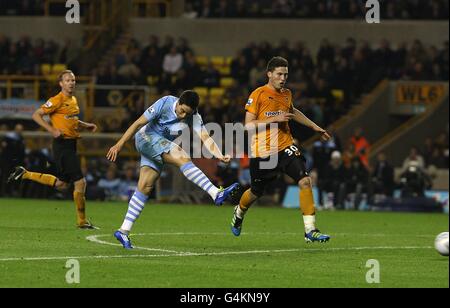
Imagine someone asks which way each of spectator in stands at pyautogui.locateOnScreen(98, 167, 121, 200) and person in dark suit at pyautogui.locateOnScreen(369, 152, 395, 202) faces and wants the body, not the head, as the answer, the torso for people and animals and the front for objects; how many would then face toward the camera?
2

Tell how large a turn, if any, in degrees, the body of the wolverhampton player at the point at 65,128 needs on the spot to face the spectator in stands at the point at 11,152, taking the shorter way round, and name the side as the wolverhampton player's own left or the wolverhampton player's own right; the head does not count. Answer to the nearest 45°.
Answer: approximately 135° to the wolverhampton player's own left

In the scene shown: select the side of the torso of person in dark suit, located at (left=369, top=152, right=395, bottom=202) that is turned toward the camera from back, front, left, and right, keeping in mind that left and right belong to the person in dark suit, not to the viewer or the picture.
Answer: front

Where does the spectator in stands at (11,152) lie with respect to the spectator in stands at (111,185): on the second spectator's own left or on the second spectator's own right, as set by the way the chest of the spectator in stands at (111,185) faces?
on the second spectator's own right

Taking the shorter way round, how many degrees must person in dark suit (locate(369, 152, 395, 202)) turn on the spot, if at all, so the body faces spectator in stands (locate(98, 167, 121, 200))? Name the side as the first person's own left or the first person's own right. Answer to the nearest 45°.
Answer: approximately 90° to the first person's own right

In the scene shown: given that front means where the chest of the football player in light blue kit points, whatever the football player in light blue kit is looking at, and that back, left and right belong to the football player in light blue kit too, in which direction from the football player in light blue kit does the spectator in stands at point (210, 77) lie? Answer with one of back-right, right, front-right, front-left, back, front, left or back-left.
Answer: back-left

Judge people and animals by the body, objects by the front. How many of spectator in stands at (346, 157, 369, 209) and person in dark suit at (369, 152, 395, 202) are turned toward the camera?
2

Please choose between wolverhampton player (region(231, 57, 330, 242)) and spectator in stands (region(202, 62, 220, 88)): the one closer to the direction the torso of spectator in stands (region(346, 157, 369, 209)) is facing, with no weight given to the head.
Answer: the wolverhampton player

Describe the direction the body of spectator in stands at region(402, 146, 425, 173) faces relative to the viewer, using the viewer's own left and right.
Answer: facing the viewer

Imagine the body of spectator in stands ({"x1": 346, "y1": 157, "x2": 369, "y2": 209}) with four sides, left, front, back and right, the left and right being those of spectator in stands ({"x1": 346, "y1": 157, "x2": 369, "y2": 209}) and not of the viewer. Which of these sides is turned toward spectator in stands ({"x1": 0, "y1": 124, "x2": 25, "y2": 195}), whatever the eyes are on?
right

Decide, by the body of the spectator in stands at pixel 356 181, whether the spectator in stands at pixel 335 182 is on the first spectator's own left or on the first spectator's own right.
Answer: on the first spectator's own right

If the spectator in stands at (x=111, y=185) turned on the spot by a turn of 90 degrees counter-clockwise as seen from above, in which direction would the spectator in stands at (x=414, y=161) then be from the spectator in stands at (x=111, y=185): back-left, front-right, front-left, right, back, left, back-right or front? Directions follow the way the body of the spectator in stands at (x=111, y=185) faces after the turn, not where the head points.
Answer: front
